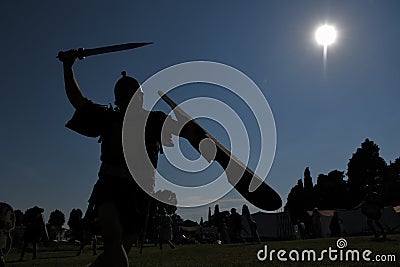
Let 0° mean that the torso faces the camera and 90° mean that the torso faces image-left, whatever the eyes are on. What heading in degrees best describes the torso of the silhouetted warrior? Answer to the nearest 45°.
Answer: approximately 315°

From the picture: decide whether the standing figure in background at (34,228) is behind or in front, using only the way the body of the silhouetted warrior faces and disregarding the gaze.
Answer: behind
